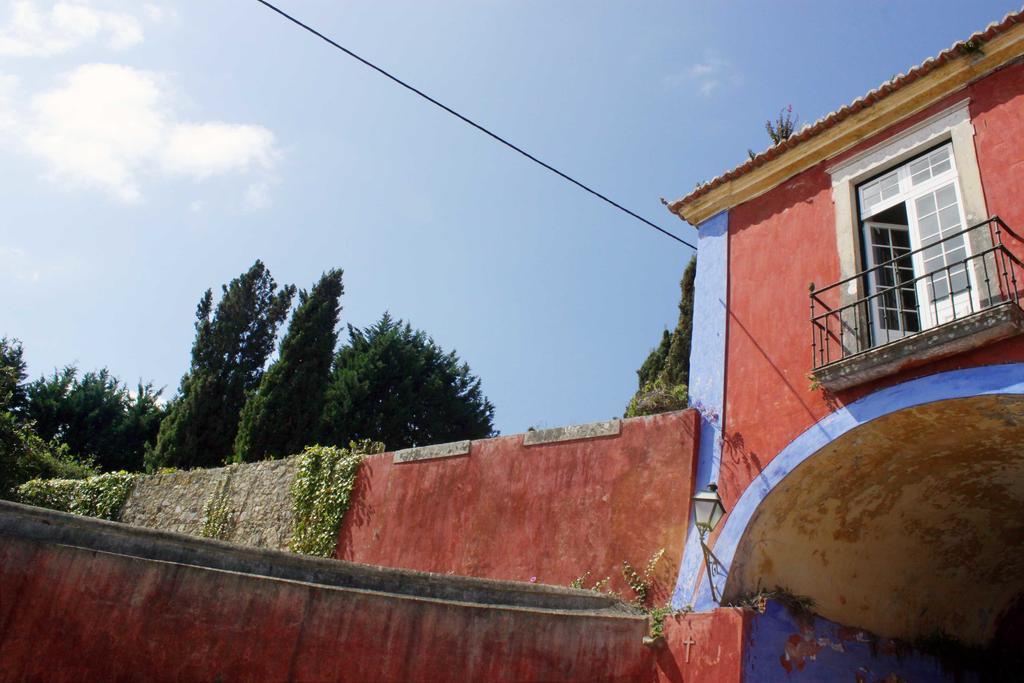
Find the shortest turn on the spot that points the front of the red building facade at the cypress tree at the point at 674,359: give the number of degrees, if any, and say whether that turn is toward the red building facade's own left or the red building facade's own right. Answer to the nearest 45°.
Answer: approximately 90° to the red building facade's own right

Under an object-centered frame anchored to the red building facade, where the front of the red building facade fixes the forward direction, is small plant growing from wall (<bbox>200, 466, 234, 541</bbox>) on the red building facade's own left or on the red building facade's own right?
on the red building facade's own right

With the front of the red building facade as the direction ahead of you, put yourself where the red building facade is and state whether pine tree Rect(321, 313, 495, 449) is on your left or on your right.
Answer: on your right

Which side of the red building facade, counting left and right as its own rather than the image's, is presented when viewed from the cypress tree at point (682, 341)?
right

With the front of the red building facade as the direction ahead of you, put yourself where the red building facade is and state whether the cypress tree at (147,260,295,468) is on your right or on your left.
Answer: on your right

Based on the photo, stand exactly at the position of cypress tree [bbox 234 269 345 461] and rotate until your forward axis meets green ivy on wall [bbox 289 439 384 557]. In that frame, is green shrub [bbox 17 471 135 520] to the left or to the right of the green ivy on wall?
right

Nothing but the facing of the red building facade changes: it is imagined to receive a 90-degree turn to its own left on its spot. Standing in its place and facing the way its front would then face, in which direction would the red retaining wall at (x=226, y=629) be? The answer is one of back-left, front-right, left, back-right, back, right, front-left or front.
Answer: right

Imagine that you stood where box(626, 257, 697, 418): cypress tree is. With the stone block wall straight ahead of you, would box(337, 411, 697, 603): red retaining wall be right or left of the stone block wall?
left

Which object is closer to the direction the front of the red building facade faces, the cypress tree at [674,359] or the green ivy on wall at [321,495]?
the green ivy on wall

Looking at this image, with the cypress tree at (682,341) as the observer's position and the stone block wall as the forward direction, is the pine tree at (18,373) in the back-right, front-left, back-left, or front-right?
front-right

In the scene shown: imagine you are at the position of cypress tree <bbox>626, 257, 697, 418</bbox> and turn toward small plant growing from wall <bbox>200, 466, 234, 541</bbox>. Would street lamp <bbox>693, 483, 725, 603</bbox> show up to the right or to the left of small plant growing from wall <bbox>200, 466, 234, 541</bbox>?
left

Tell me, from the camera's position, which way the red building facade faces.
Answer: facing the viewer and to the left of the viewer
